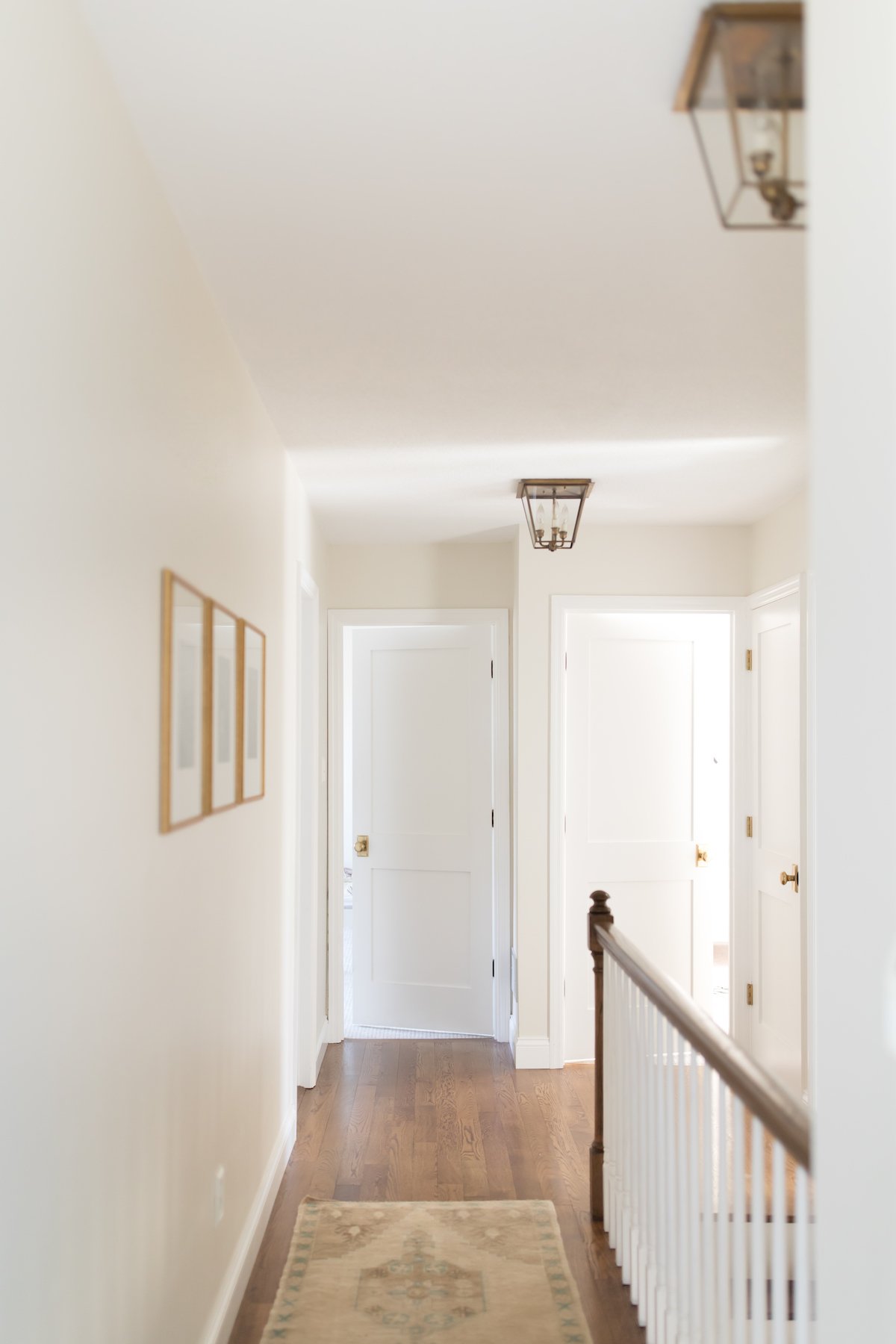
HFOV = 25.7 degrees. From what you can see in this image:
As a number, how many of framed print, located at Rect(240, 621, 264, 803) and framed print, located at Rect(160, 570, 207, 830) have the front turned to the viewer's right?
2

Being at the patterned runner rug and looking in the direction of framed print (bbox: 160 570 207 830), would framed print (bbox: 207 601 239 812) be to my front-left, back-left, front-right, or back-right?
front-right

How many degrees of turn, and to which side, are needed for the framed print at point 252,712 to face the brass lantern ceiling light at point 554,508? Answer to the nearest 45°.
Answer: approximately 45° to its left

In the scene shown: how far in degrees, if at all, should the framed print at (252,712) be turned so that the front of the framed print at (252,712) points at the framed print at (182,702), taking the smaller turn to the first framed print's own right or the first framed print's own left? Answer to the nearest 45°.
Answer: approximately 90° to the first framed print's own right

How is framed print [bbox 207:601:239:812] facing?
to the viewer's right

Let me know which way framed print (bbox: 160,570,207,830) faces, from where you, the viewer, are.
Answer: facing to the right of the viewer

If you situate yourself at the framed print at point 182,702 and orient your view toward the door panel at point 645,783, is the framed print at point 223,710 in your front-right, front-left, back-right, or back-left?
front-left

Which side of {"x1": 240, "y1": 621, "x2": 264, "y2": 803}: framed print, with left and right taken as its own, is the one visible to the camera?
right
